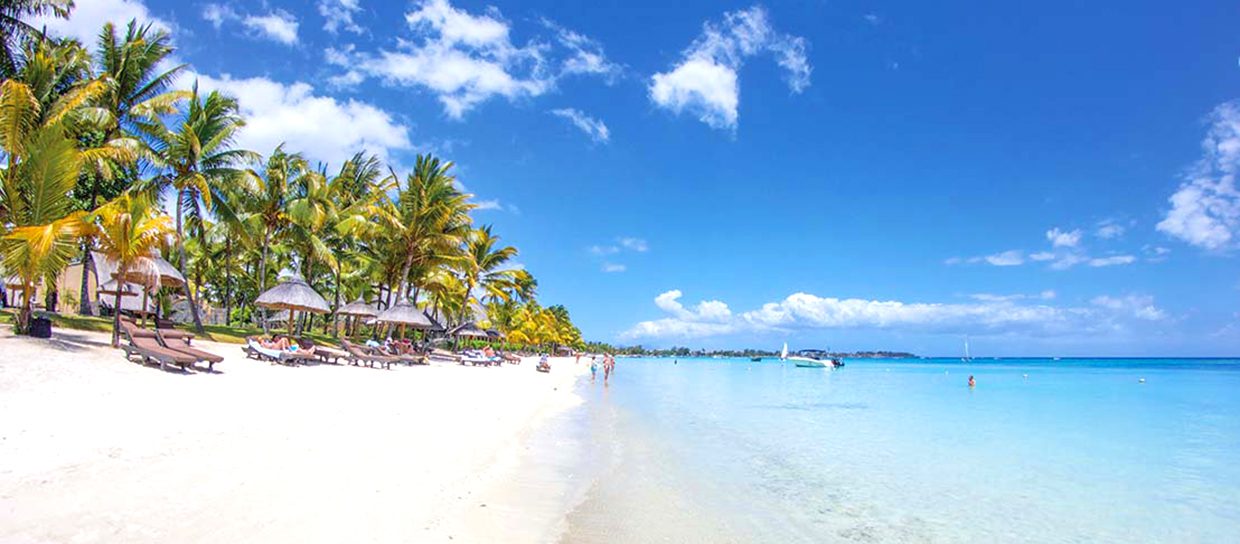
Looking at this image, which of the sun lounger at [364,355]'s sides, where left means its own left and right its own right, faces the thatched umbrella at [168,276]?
back

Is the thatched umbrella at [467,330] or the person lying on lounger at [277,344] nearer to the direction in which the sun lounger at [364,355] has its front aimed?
the thatched umbrella

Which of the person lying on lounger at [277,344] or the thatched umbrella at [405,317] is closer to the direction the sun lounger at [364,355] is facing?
the thatched umbrella

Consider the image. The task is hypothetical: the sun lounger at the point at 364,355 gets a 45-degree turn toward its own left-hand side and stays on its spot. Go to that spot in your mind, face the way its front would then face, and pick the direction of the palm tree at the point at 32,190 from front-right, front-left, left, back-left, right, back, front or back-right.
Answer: back

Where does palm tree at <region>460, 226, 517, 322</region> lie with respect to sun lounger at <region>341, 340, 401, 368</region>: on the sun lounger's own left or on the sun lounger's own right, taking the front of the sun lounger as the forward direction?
on the sun lounger's own left

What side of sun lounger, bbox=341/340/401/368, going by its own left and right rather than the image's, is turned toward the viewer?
right

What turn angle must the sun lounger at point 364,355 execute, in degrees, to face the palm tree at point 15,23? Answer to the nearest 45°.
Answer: approximately 180°
